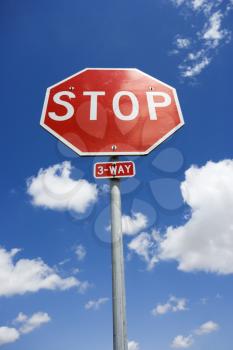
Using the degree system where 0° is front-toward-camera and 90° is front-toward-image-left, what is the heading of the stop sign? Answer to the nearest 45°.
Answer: approximately 0°

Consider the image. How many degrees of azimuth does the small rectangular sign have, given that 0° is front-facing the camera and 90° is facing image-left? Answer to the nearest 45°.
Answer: approximately 0°

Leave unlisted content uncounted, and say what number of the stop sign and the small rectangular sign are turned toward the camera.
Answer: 2
